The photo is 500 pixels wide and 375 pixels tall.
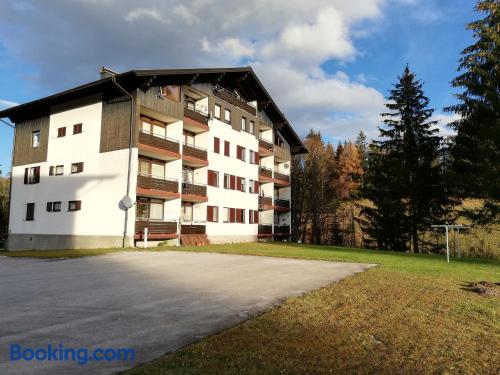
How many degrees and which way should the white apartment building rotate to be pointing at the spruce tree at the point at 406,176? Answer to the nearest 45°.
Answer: approximately 45° to its left

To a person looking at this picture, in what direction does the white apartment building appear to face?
facing the viewer and to the right of the viewer
